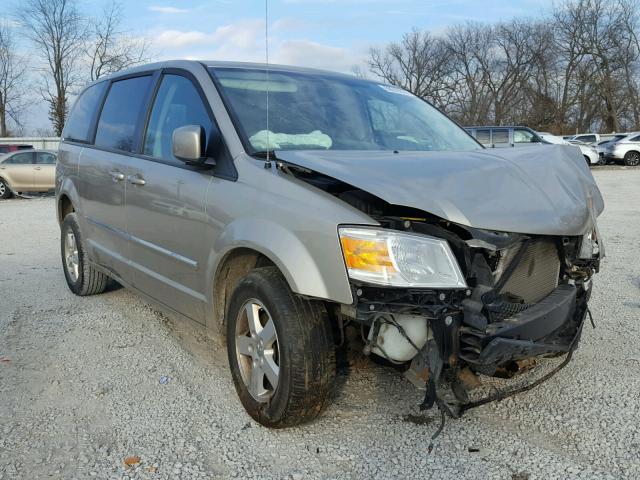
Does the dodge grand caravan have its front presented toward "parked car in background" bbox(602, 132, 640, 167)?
no

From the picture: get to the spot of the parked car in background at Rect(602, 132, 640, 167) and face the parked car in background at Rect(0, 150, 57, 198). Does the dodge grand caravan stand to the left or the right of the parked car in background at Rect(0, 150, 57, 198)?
left

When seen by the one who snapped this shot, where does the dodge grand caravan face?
facing the viewer and to the right of the viewer

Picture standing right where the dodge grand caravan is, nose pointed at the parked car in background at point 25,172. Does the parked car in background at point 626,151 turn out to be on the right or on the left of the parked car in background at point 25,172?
right

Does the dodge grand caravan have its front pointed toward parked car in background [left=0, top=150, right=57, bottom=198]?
no

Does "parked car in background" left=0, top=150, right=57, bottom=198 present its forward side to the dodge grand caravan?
no
